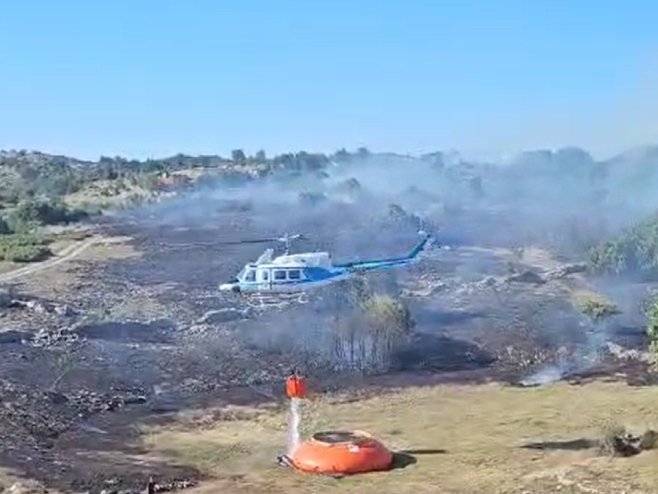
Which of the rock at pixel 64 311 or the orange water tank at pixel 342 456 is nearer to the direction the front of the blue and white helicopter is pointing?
the rock

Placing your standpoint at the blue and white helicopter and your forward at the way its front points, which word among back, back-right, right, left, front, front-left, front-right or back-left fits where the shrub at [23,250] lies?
front-right

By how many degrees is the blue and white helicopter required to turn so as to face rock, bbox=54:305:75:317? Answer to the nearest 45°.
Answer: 0° — it already faces it

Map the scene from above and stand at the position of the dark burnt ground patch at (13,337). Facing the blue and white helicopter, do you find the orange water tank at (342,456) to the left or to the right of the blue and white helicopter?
right

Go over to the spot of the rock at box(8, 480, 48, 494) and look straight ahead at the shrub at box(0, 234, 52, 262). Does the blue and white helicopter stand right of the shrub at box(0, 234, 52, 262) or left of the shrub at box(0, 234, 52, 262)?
right

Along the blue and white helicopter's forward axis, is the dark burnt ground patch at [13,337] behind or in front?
in front

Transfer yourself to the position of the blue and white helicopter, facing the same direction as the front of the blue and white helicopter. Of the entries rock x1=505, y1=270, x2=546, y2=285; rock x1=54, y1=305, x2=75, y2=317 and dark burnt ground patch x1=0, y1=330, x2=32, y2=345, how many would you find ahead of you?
2

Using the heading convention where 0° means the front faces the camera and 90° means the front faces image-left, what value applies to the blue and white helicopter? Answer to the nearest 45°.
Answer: approximately 90°

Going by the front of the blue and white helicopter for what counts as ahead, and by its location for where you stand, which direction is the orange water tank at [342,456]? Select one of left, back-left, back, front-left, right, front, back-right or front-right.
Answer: left
